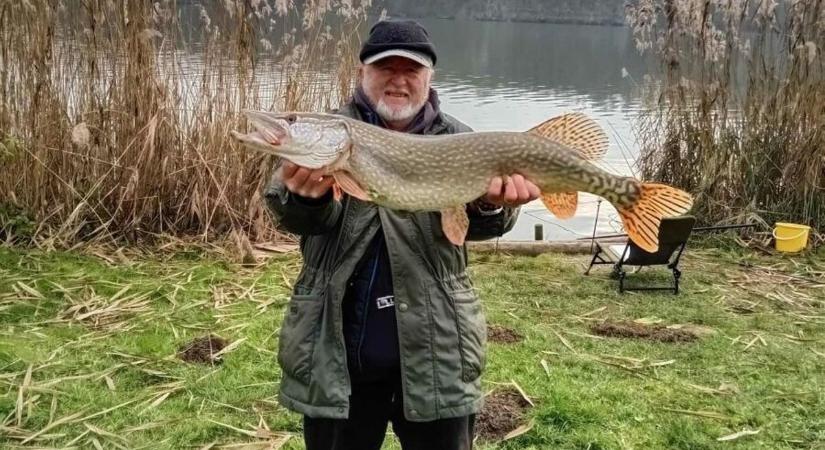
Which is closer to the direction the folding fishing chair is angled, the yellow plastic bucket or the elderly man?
the elderly man

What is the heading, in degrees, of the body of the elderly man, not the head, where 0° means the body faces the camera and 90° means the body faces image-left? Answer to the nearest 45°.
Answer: approximately 0°

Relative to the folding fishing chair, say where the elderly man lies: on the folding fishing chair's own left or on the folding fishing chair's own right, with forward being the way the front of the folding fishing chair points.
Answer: on the folding fishing chair's own left

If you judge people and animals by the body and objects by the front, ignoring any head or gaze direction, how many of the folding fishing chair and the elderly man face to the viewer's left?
1

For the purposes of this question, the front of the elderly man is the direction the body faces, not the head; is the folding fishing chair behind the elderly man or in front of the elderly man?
behind

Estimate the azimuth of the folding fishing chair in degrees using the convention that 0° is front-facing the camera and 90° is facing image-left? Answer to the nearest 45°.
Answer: approximately 90°

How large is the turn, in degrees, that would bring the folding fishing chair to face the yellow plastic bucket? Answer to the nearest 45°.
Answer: approximately 135° to its right

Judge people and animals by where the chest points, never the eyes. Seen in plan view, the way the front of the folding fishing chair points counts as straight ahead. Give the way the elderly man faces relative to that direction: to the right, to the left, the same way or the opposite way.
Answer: to the left

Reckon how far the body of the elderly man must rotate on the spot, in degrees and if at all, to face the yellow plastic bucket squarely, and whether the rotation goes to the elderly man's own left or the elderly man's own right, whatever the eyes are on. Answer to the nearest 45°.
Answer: approximately 135° to the elderly man's own left
